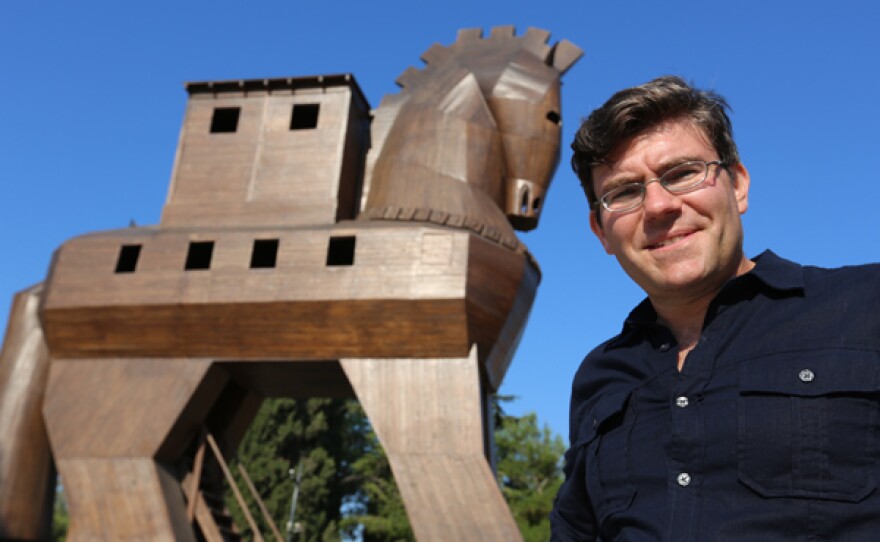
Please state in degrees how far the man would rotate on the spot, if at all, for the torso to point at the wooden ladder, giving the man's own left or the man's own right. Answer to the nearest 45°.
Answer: approximately 90° to the man's own right

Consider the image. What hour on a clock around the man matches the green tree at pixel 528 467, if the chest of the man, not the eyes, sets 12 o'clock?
The green tree is roughly at 4 o'clock from the man.

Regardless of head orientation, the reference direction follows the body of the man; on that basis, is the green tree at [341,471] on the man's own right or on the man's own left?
on the man's own right

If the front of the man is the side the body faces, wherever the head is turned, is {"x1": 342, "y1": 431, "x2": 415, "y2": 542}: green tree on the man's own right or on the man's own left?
on the man's own right
